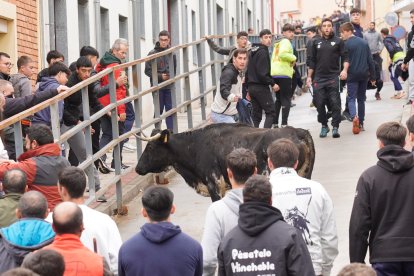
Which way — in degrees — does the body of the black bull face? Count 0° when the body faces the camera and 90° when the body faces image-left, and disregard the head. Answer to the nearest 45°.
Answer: approximately 90°

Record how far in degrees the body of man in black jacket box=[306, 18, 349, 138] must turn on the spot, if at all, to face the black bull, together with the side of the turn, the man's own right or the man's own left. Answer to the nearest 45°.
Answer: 0° — they already face it

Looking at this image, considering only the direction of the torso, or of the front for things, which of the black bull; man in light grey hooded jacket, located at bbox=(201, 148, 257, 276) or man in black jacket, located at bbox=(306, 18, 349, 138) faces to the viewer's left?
the black bull

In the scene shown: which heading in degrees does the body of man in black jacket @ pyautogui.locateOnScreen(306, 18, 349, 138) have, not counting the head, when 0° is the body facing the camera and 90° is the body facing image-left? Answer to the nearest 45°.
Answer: approximately 0°

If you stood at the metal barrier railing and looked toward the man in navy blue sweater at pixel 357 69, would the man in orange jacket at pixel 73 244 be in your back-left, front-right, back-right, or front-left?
back-right

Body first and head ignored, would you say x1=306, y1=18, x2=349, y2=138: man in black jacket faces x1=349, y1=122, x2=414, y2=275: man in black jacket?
yes

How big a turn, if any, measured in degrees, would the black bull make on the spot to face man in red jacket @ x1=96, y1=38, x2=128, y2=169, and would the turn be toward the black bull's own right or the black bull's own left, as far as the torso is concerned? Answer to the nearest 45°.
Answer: approximately 45° to the black bull's own right

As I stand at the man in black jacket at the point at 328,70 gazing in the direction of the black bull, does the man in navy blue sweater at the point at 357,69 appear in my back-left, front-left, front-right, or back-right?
back-left

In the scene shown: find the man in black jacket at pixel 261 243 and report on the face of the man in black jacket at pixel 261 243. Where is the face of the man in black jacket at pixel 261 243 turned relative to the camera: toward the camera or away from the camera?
away from the camera

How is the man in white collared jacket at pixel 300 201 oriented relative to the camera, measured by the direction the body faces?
away from the camera

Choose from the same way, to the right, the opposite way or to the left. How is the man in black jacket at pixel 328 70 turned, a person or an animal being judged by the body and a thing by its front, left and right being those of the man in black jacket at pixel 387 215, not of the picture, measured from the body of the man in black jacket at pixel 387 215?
the opposite way

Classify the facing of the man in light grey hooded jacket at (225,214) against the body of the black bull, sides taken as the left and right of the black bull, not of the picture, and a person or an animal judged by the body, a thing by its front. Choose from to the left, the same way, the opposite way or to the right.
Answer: to the right

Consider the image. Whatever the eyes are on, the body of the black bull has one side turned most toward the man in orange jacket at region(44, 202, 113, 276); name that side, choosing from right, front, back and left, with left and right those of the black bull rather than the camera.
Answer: left

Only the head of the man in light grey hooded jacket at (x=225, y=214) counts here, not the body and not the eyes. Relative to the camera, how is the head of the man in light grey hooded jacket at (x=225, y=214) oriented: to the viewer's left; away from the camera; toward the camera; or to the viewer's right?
away from the camera

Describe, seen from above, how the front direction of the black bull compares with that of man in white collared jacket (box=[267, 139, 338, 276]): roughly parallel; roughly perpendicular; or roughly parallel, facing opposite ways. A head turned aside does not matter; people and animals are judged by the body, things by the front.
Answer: roughly perpendicular

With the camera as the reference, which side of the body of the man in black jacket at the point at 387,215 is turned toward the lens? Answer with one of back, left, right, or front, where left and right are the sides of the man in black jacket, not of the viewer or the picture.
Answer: back

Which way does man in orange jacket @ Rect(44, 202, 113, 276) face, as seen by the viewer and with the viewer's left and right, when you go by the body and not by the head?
facing away from the viewer
